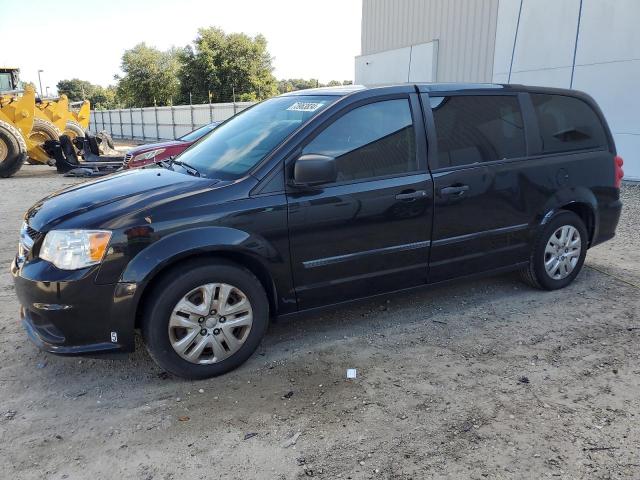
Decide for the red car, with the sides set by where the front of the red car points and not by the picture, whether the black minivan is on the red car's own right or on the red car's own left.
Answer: on the red car's own left

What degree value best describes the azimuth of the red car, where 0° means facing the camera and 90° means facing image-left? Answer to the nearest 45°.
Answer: approximately 45°

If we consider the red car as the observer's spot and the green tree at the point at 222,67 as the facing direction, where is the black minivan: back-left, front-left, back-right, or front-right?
back-right

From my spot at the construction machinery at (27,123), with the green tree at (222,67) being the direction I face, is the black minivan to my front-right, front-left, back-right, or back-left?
back-right

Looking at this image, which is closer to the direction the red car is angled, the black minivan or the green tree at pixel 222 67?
the black minivan

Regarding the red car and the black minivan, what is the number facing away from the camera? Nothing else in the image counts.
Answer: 0

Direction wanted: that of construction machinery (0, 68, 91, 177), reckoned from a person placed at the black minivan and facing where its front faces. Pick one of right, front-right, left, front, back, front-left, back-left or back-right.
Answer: right

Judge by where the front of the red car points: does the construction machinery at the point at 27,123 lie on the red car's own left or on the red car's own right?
on the red car's own right

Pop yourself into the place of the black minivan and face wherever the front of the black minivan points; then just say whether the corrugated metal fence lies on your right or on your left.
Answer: on your right

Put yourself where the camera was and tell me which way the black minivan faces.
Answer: facing the viewer and to the left of the viewer

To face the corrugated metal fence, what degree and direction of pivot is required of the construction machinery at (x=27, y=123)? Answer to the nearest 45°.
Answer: approximately 90° to its left

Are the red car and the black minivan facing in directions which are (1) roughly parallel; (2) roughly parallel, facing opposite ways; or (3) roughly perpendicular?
roughly parallel

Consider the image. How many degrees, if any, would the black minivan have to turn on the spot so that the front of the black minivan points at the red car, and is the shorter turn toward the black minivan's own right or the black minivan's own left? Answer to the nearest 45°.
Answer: approximately 90° to the black minivan's own right

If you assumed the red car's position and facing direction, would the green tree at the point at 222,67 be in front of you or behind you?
behind

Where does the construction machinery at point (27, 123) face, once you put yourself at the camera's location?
facing the viewer and to the right of the viewer

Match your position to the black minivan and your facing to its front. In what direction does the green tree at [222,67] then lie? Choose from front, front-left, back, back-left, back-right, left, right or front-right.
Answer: back-right

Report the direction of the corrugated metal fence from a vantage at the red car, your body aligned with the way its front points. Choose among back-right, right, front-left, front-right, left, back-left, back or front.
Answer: back-right
